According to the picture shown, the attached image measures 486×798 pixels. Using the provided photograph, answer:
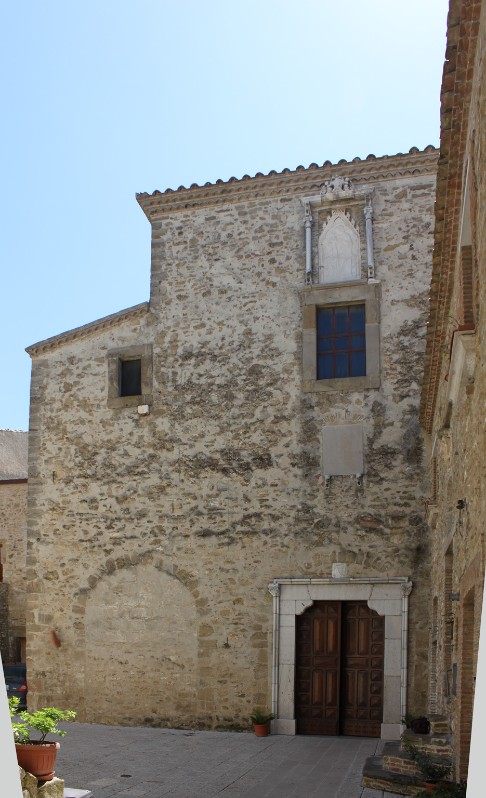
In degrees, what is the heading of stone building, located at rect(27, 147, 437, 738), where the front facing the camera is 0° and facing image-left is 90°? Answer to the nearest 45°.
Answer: approximately 0°

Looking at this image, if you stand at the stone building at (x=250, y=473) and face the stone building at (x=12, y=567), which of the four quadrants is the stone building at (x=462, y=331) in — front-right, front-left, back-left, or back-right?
back-left

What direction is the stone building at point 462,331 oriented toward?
to the viewer's left

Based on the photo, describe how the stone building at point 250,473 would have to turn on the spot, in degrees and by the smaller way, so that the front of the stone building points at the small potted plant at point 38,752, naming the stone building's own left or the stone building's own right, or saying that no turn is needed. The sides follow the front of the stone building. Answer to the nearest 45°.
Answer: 0° — it already faces it

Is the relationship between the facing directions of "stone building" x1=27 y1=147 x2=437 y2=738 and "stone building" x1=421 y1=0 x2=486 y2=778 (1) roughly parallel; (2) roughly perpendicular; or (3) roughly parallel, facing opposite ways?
roughly perpendicular

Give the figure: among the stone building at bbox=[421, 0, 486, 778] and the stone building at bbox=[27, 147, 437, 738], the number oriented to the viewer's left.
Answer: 1

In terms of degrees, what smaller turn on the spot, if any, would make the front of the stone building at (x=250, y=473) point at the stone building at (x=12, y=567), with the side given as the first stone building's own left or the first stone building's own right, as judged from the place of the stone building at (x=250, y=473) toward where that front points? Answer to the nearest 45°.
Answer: approximately 135° to the first stone building's own right

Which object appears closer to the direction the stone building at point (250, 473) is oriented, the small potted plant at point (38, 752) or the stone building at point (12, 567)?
the small potted plant

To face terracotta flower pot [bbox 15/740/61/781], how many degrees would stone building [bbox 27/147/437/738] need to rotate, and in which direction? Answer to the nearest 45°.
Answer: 0° — it already faces it
